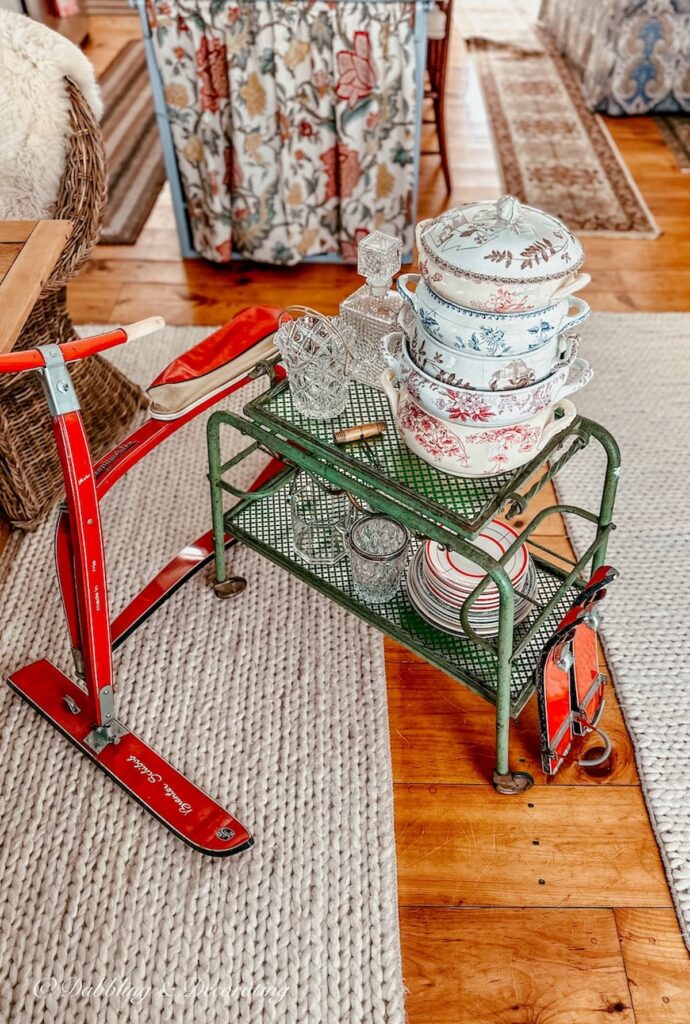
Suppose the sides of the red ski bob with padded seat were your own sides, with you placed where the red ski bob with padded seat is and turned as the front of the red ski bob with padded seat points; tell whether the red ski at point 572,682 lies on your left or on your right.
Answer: on your left

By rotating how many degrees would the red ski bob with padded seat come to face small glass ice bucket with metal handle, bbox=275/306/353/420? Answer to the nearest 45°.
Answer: approximately 135° to its left

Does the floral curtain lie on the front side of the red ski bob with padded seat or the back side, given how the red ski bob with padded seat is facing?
on the back side

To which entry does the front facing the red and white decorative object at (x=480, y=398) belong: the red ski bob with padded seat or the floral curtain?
the floral curtain

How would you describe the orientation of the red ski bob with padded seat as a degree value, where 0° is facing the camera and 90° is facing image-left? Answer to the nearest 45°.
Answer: approximately 45°

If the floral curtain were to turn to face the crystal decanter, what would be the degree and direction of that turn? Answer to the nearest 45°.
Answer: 0° — it already faces it

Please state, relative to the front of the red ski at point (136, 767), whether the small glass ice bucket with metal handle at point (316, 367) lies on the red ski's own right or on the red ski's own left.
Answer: on the red ski's own left

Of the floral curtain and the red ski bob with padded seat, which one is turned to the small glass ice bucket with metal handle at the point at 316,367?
the floral curtain
